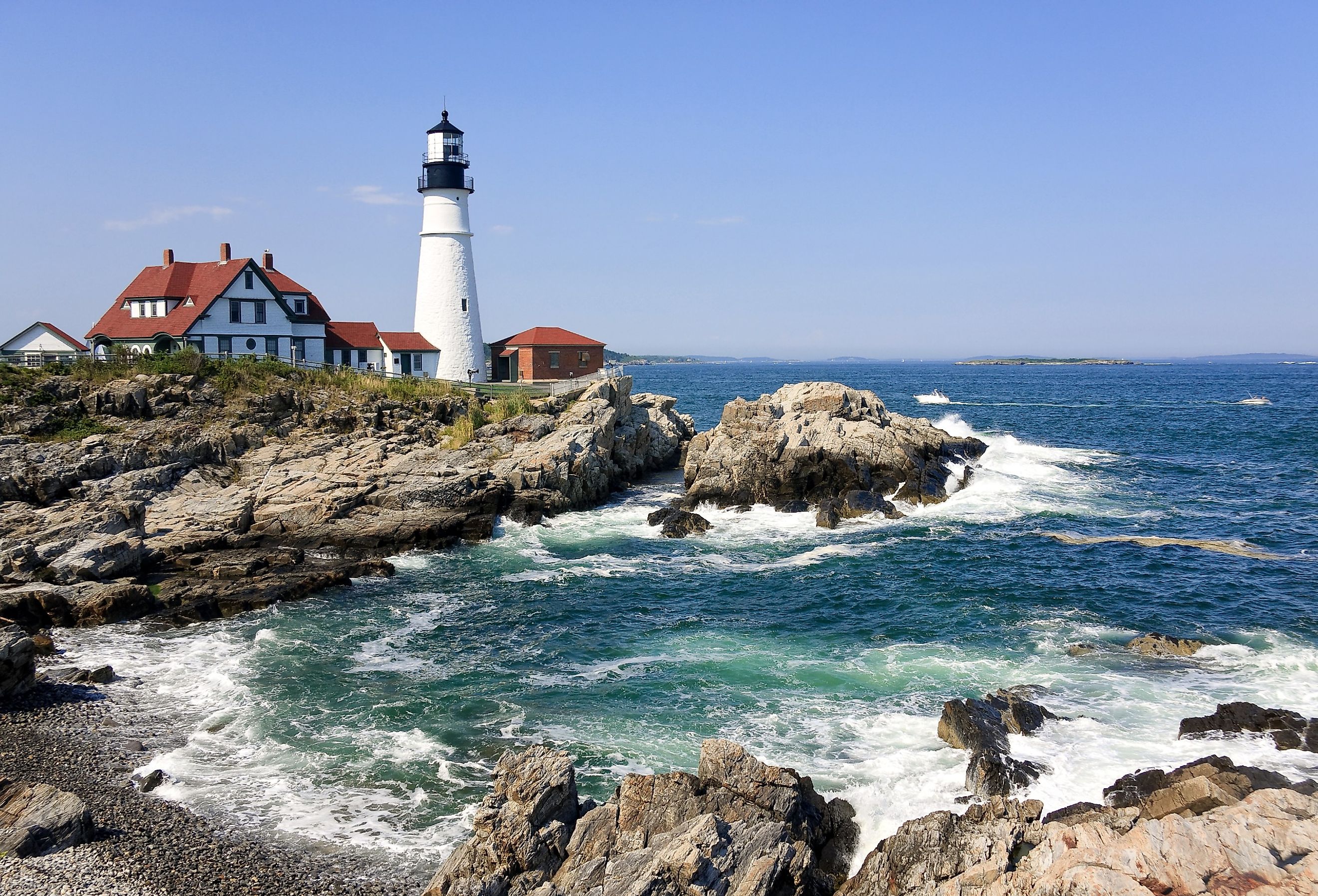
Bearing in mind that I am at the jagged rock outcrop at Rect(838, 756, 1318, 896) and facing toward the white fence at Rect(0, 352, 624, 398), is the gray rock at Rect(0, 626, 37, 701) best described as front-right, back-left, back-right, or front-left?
front-left

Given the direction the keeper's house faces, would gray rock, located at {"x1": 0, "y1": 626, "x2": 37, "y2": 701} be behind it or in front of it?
in front

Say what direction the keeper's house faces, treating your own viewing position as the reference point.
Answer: facing the viewer and to the left of the viewer

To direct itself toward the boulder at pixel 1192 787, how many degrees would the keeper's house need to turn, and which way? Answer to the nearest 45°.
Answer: approximately 45° to its left

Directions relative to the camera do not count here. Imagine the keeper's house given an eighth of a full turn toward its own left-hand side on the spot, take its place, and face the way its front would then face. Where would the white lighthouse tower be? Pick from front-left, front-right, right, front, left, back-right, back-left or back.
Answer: left

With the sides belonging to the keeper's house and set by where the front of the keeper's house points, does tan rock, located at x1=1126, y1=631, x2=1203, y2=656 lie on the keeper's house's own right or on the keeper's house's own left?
on the keeper's house's own left

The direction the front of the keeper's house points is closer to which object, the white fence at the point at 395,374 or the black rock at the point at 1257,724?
the black rock

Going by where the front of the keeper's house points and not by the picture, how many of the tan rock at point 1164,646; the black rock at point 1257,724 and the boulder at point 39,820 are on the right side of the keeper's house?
0

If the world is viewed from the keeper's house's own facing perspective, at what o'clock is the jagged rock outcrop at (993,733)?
The jagged rock outcrop is roughly at 10 o'clock from the keeper's house.

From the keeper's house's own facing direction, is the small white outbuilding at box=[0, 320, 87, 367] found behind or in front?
in front

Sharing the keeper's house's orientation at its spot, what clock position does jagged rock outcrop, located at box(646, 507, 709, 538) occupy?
The jagged rock outcrop is roughly at 9 o'clock from the keeper's house.

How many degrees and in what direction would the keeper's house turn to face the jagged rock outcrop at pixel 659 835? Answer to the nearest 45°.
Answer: approximately 45° to its left

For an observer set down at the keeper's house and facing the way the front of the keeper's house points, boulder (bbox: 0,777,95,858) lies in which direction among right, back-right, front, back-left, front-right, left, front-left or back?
front-left

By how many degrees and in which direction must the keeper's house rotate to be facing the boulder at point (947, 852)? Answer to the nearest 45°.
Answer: approximately 45° to its left
